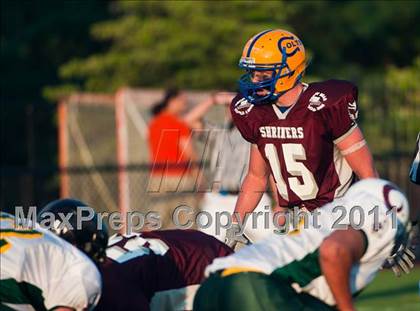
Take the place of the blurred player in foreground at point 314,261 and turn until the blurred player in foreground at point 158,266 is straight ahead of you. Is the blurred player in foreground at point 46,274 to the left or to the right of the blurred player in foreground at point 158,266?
left

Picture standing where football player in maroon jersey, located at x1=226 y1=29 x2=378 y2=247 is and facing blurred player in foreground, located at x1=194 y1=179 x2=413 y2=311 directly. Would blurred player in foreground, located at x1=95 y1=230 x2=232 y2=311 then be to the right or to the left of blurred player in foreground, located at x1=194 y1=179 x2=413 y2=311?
right

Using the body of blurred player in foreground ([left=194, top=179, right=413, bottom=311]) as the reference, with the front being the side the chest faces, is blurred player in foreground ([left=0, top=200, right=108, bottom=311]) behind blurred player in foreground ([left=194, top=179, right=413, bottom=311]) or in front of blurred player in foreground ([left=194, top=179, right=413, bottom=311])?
behind

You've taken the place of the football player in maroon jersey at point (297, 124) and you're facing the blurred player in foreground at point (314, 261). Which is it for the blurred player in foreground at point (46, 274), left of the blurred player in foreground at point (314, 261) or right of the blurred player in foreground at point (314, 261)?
right
